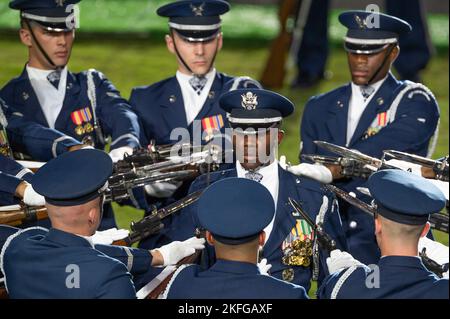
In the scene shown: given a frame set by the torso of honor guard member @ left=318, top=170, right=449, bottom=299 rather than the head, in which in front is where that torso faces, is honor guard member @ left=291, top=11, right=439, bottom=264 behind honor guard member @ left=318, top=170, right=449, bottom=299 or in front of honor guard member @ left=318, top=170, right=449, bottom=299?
in front

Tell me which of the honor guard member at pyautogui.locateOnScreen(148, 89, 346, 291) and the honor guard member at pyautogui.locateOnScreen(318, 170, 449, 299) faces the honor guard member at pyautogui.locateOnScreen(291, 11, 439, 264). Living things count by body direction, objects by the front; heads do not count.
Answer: the honor guard member at pyautogui.locateOnScreen(318, 170, 449, 299)

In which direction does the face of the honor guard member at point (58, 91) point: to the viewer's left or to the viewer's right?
to the viewer's right

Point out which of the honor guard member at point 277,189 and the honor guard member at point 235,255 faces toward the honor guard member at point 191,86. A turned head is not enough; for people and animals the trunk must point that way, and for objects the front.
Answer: the honor guard member at point 235,255

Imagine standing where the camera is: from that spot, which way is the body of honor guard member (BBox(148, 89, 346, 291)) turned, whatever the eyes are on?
toward the camera

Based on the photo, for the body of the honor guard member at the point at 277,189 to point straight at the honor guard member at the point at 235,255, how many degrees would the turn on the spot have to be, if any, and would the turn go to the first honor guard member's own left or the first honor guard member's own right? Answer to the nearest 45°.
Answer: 0° — they already face them

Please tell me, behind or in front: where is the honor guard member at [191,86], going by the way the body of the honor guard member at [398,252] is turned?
in front

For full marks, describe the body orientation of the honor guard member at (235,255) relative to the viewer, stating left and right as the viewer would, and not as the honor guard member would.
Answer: facing away from the viewer

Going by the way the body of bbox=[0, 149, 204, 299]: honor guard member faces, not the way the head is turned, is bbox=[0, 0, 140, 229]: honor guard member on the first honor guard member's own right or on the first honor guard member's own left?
on the first honor guard member's own left

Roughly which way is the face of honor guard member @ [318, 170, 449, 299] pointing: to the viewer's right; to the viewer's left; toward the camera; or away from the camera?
away from the camera

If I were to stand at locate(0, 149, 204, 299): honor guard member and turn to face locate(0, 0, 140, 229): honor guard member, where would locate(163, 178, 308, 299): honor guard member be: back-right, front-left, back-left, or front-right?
back-right

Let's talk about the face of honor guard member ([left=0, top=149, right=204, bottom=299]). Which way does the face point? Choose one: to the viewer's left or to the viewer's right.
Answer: to the viewer's right

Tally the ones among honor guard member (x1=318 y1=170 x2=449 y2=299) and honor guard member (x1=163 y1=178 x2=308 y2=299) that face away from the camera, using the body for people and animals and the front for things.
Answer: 2

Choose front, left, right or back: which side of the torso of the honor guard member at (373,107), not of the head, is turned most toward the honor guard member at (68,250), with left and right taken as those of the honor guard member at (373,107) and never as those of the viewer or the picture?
front

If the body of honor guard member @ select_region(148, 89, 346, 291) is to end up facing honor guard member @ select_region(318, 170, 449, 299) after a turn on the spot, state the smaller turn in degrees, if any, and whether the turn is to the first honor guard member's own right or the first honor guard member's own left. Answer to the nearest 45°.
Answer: approximately 45° to the first honor guard member's own left

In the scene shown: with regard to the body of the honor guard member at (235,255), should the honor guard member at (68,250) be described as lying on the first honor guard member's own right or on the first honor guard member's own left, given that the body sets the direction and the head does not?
on the first honor guard member's own left
